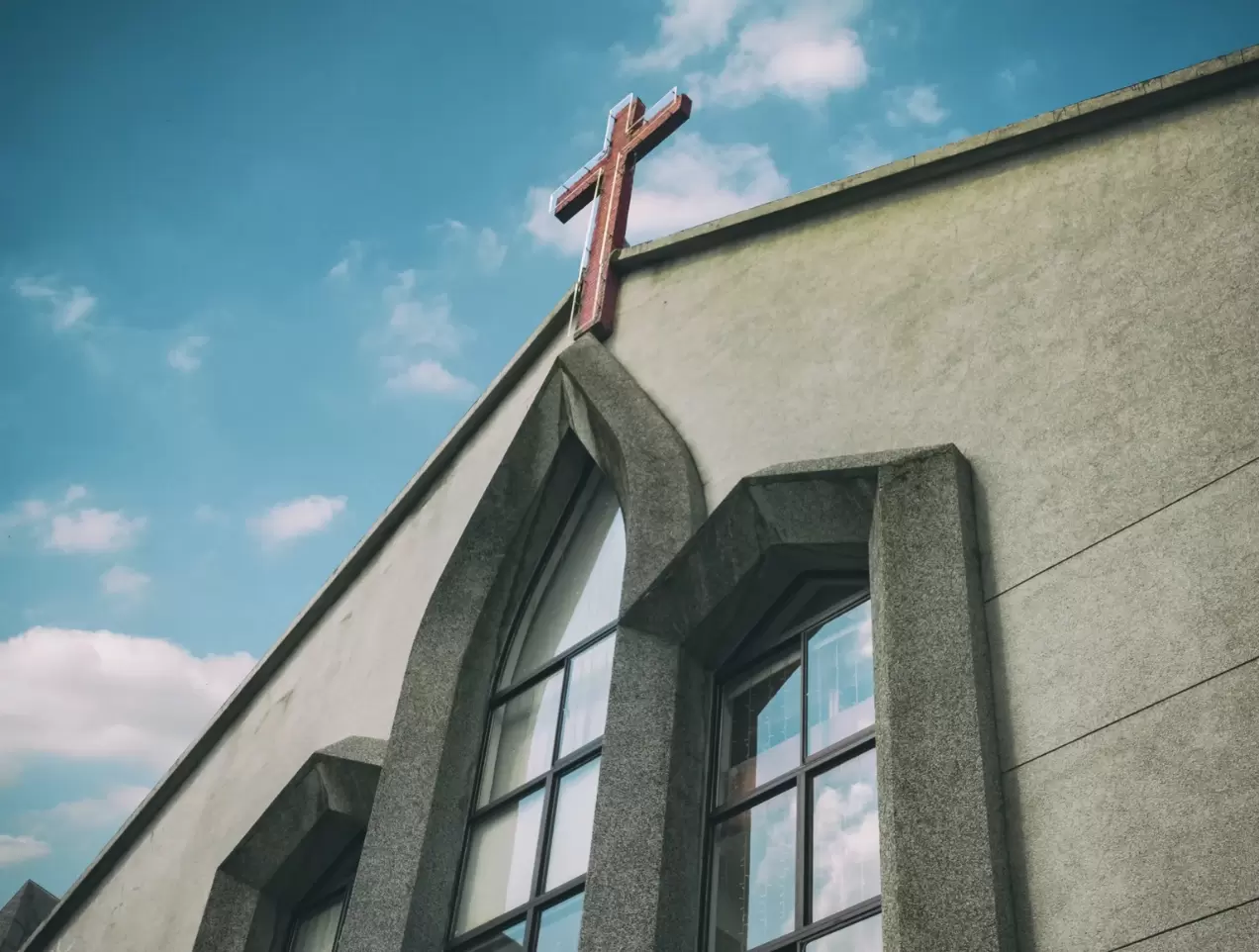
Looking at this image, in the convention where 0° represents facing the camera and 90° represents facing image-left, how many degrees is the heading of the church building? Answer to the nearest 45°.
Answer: approximately 45°

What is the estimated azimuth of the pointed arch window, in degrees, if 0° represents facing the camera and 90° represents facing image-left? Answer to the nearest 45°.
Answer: approximately 45°

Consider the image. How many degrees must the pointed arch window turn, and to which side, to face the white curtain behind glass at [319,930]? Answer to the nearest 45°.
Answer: approximately 90° to its right
